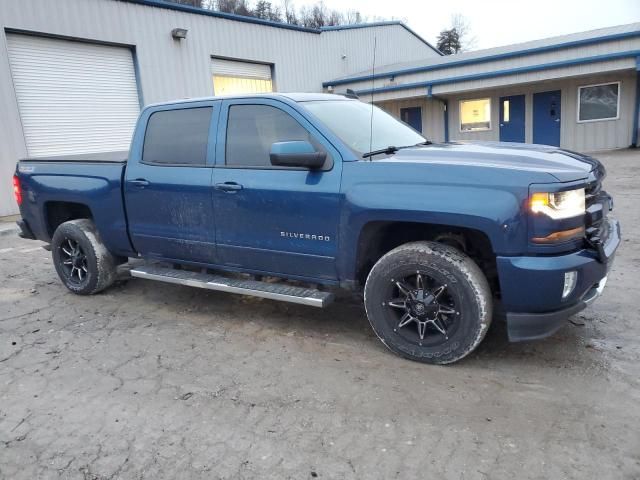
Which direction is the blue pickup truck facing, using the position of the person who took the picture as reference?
facing the viewer and to the right of the viewer

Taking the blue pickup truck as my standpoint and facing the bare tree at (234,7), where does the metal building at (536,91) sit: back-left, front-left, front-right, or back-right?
front-right

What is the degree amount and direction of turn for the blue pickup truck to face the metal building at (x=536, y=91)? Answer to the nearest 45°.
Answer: approximately 90° to its left

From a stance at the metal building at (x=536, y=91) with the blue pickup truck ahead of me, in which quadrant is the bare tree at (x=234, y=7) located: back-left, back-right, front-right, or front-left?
back-right

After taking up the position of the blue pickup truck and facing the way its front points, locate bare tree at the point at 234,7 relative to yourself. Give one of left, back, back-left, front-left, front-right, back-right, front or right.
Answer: back-left

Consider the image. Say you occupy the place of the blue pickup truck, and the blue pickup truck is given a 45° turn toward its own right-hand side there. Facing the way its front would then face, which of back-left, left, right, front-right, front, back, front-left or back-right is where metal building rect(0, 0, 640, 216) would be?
back
